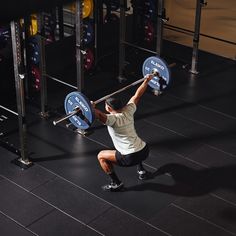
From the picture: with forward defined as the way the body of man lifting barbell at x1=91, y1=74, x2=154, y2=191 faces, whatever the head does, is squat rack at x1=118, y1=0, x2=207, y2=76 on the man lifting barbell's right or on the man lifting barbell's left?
on the man lifting barbell's right

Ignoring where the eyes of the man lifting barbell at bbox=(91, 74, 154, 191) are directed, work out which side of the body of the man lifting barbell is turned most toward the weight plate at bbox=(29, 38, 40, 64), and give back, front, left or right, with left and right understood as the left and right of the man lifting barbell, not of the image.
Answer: front

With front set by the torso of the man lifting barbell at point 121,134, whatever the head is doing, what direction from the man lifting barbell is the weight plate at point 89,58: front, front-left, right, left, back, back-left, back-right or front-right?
front-right

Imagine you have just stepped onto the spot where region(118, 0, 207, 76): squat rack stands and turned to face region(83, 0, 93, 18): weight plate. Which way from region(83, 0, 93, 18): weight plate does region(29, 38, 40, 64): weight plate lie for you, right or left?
left

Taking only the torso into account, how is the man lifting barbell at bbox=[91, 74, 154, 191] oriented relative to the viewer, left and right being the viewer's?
facing away from the viewer and to the left of the viewer

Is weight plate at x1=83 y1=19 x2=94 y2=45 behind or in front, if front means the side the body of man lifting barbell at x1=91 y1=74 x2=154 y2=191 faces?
in front
